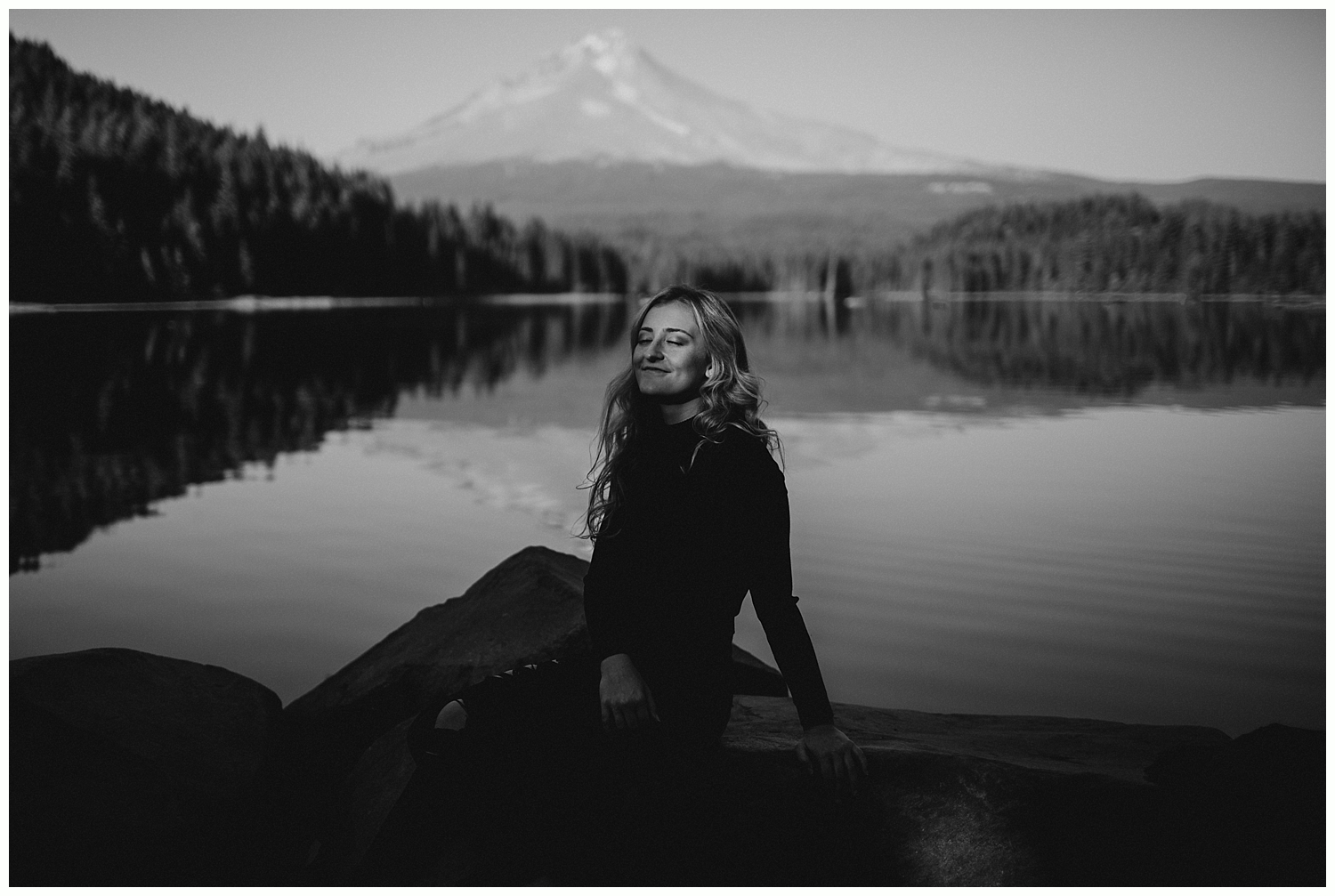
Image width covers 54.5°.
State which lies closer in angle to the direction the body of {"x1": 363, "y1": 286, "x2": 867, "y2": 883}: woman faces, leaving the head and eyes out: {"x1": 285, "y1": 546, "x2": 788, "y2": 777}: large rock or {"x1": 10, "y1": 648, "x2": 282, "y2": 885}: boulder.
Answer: the boulder

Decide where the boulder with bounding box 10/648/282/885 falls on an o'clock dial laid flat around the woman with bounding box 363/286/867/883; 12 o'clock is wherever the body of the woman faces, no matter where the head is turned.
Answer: The boulder is roughly at 2 o'clock from the woman.
